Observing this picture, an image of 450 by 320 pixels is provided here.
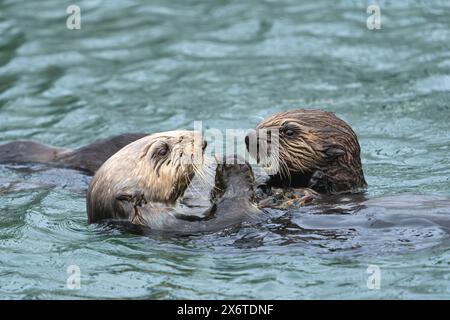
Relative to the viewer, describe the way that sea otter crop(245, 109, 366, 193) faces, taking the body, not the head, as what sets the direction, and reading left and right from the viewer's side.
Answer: facing to the left of the viewer

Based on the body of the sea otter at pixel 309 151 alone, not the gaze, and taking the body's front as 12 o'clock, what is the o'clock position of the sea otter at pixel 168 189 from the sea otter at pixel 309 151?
the sea otter at pixel 168 189 is roughly at 11 o'clock from the sea otter at pixel 309 151.
